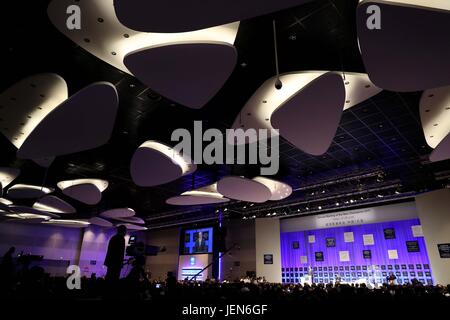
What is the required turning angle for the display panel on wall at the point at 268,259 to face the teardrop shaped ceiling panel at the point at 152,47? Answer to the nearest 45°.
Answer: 0° — it already faces it

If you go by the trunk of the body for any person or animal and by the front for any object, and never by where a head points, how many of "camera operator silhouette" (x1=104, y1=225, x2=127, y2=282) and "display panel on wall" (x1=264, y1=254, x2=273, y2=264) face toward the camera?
1

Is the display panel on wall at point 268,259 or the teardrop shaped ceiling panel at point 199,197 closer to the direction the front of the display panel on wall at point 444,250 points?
the teardrop shaped ceiling panel

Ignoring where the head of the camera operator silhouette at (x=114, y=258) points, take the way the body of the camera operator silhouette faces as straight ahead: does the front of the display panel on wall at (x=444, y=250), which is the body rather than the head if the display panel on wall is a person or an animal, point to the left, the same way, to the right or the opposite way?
the opposite way

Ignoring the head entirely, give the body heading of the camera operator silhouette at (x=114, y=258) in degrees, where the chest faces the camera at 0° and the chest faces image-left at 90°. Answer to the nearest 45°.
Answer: approximately 270°

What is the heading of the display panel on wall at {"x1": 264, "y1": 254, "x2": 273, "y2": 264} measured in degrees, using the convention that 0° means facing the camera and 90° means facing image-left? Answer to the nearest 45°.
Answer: approximately 0°

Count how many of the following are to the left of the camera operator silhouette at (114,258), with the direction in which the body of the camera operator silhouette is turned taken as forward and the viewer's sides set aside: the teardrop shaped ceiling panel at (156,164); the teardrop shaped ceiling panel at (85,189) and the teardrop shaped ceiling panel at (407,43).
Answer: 2

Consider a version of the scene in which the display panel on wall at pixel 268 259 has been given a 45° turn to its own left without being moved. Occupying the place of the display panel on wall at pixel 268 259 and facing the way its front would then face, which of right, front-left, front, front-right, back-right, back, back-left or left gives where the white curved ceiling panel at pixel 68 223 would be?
back-right

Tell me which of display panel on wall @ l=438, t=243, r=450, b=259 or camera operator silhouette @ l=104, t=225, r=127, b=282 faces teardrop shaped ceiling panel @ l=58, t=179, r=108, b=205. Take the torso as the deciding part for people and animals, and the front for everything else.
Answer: the display panel on wall
